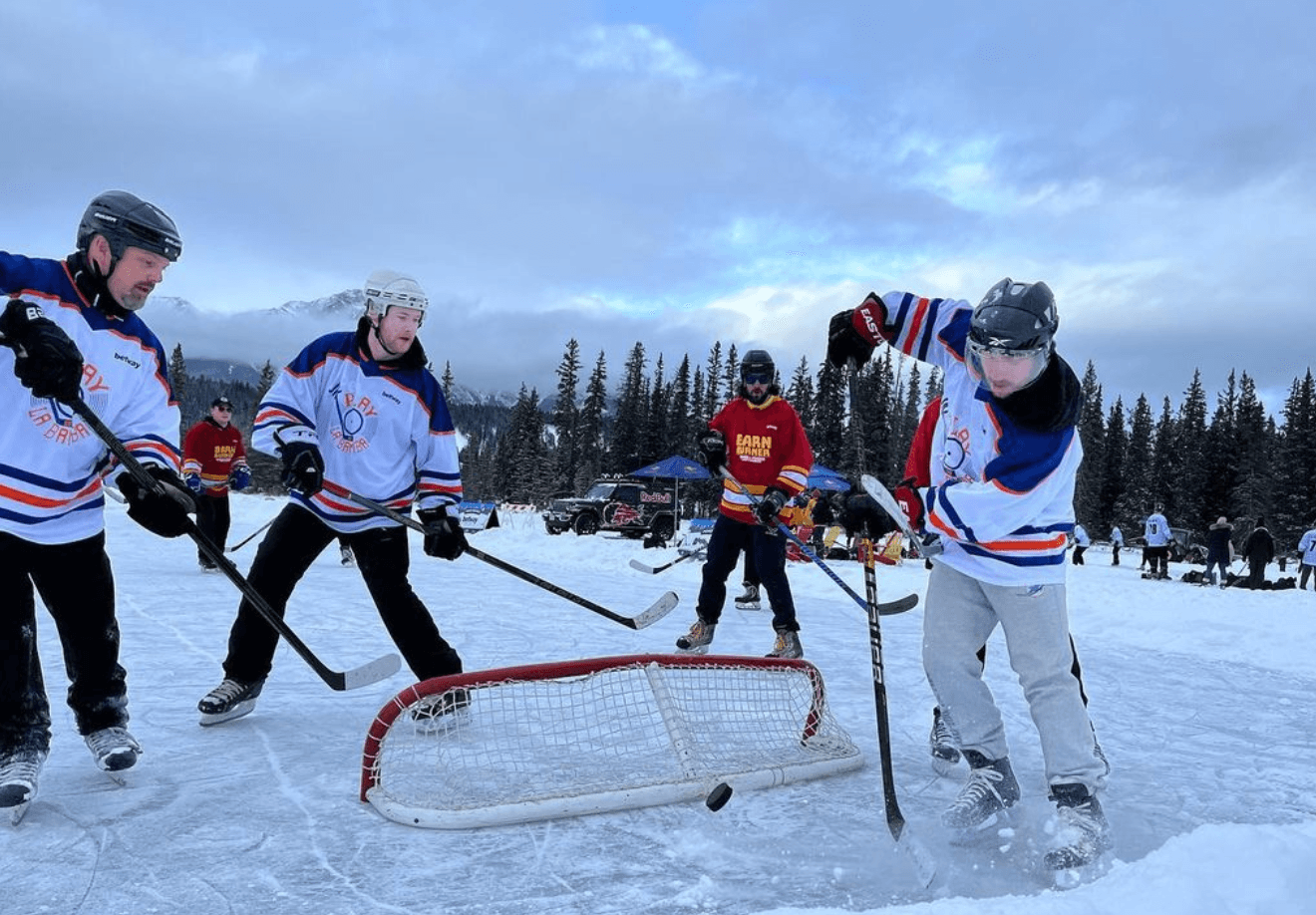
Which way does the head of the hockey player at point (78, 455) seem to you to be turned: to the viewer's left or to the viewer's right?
to the viewer's right

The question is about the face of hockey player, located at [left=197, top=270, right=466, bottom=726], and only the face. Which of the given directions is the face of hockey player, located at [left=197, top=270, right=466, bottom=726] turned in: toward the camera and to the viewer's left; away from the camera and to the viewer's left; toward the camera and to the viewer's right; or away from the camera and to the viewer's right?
toward the camera and to the viewer's right

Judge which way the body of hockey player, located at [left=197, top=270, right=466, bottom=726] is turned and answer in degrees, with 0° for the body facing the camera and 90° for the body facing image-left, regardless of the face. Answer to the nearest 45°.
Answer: approximately 0°

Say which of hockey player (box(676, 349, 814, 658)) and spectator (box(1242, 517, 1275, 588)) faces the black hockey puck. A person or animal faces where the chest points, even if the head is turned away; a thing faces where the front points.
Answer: the hockey player
